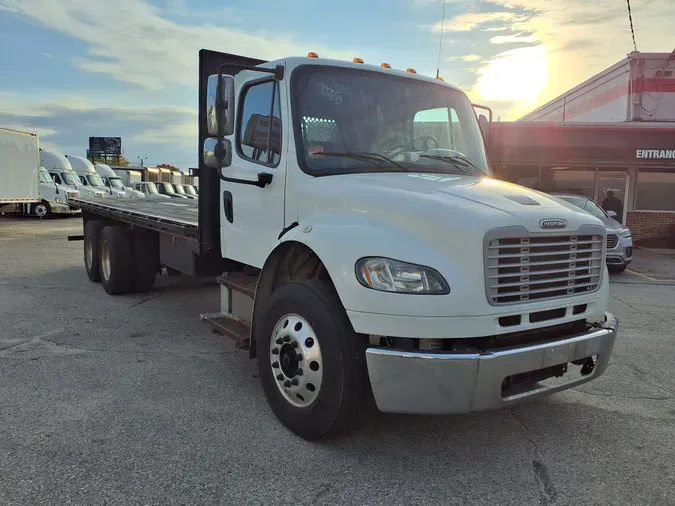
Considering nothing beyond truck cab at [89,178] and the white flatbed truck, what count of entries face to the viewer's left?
0

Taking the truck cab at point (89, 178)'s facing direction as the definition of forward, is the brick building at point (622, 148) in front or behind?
in front

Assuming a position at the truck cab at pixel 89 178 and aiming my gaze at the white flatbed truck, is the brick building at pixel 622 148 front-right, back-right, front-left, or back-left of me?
front-left

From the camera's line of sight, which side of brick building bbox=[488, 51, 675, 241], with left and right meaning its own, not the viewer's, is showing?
front

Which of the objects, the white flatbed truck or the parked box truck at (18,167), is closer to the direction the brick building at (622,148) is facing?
the white flatbed truck

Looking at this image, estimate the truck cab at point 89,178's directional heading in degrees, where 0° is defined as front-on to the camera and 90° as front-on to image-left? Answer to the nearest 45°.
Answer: approximately 315°

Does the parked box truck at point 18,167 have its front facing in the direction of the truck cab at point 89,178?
no

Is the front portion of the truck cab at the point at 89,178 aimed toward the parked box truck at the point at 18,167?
no

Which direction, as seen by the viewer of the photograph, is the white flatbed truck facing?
facing the viewer and to the right of the viewer

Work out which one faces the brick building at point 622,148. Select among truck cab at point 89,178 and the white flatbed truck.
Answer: the truck cab

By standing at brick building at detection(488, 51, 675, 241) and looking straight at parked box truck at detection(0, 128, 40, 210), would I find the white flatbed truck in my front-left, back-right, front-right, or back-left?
front-left

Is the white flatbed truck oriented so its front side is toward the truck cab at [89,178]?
no
